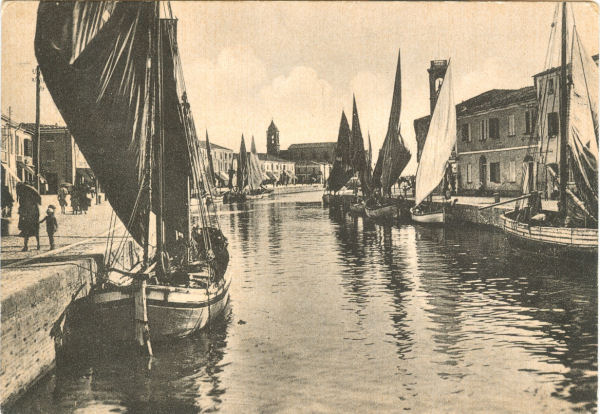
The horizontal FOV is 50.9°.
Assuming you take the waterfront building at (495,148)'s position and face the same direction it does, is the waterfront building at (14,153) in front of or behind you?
in front

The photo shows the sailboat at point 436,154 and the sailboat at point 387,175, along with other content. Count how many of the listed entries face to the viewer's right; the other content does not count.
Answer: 0

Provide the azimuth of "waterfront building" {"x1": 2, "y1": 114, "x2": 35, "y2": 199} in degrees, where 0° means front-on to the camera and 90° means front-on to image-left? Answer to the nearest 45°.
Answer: approximately 315°

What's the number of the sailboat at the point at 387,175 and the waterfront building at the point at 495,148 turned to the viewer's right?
0

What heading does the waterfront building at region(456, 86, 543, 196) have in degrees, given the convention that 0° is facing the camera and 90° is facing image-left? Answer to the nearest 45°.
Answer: approximately 45°

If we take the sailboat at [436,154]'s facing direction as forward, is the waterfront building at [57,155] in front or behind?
in front

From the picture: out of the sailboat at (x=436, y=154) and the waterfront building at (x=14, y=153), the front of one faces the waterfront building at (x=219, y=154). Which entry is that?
the sailboat
